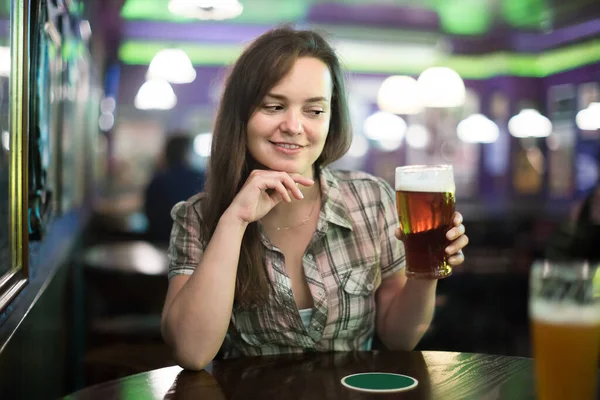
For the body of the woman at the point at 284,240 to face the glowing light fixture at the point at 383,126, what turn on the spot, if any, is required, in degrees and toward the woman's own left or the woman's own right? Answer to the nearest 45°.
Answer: approximately 180°

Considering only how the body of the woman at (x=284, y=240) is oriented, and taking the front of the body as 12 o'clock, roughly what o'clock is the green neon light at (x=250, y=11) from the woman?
The green neon light is roughly at 6 o'clock from the woman.

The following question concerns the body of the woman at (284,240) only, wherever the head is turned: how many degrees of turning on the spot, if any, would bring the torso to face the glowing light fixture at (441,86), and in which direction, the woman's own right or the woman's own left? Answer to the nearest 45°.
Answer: approximately 180°

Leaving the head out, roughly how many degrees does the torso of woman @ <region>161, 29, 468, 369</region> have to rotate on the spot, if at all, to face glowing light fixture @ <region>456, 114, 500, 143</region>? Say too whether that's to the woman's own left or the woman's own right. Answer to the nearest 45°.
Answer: approximately 180°

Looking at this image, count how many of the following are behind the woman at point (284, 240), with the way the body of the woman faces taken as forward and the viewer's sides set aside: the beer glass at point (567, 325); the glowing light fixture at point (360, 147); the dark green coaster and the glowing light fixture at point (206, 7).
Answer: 2

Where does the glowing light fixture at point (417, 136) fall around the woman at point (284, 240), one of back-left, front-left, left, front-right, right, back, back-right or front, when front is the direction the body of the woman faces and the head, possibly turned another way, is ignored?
back

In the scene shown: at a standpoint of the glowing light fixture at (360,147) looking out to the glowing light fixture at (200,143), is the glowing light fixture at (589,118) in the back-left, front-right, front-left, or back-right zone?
back-left

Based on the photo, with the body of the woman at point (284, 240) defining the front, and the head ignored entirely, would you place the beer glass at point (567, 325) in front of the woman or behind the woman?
in front

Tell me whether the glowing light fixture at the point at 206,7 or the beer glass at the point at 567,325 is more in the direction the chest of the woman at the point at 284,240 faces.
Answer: the beer glass

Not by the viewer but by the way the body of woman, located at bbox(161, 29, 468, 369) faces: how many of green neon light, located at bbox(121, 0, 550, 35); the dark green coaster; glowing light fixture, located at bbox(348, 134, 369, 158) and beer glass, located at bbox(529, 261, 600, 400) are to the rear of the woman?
2

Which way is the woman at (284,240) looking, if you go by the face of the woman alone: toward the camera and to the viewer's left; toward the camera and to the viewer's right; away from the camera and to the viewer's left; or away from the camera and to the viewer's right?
toward the camera and to the viewer's right

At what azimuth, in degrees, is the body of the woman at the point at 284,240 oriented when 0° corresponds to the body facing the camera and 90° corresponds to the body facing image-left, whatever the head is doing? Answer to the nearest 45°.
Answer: approximately 0°

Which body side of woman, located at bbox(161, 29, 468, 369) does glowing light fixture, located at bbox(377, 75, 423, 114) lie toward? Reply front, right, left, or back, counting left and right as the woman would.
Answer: back

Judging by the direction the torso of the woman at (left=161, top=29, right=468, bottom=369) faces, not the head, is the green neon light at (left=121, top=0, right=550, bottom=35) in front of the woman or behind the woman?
behind

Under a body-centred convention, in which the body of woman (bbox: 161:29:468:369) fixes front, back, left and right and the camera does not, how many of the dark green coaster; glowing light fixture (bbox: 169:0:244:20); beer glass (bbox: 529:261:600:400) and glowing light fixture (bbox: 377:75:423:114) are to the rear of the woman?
2

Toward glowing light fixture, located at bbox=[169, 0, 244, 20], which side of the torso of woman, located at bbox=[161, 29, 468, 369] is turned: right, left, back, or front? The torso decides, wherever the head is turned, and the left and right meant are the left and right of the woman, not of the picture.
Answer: back

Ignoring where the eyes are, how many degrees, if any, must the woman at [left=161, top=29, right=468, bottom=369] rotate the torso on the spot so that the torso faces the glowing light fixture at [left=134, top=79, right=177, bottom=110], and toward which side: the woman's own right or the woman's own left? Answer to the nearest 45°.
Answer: approximately 180°

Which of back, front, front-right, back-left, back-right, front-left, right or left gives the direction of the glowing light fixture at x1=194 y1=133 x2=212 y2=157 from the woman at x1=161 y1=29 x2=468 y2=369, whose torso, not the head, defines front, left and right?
back
